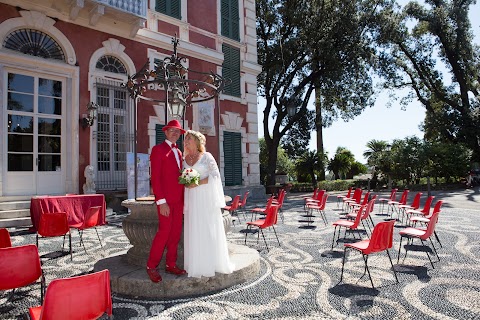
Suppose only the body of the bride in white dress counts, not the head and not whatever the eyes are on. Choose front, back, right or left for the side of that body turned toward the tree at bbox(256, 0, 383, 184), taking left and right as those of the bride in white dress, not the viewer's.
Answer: back

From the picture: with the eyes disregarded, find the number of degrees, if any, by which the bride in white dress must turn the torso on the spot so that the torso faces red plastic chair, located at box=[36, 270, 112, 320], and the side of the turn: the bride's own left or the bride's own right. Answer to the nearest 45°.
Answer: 0° — they already face it

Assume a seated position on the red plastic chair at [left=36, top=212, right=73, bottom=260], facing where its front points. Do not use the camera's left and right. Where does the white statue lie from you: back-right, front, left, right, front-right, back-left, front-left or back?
front

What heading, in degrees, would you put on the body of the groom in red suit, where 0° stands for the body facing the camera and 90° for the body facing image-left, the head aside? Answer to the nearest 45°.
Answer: approximately 315°

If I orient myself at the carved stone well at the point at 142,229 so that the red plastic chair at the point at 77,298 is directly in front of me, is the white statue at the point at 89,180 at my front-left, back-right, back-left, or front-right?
back-right

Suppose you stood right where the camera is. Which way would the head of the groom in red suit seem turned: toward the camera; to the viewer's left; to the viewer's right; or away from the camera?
toward the camera

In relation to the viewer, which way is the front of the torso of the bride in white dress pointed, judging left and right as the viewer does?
facing the viewer and to the left of the viewer

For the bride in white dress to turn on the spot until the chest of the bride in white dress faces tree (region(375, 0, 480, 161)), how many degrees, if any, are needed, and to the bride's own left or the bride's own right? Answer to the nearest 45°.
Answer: approximately 180°

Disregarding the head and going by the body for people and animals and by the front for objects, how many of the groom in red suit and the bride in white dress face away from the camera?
0
